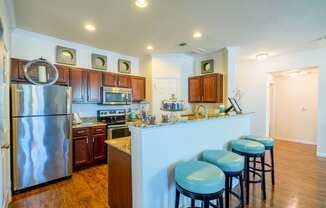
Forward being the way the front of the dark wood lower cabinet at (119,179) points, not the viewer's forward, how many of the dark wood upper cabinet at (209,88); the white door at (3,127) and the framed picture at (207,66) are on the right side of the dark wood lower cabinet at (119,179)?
2

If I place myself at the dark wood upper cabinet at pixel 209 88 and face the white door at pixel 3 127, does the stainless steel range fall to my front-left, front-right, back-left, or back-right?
front-right

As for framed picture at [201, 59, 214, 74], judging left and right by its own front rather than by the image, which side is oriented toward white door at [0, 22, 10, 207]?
front

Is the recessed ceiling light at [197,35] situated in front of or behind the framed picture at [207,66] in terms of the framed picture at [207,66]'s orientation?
in front

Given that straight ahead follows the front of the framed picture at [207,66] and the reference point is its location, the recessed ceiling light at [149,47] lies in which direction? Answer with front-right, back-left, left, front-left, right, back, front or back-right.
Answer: front

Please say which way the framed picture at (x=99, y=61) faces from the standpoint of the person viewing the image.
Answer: facing the viewer and to the right of the viewer

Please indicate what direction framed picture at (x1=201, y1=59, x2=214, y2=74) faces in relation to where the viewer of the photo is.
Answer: facing the viewer and to the left of the viewer

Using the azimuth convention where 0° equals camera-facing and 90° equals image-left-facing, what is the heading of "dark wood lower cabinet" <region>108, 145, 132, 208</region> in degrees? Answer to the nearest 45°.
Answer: approximately 135°

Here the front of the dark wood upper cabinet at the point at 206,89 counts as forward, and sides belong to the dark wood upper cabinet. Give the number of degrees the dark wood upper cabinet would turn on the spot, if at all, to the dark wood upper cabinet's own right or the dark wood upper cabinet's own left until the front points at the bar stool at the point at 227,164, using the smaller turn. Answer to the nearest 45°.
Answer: approximately 45° to the dark wood upper cabinet's own left

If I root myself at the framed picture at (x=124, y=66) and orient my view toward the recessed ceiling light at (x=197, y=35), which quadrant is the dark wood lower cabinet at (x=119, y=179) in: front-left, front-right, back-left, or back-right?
front-right

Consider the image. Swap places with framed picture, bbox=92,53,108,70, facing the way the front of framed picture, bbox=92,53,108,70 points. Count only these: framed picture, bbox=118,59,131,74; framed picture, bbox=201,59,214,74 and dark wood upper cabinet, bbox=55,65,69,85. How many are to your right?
1

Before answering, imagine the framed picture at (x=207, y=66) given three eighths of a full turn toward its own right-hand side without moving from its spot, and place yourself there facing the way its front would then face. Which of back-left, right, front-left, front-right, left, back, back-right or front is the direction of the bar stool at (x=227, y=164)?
back

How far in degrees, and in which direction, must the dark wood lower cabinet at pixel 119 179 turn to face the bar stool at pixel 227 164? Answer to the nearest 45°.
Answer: approximately 135° to its right
